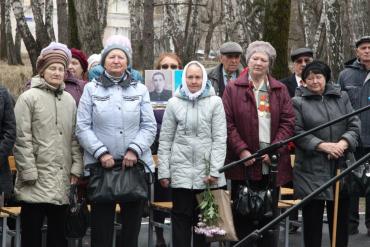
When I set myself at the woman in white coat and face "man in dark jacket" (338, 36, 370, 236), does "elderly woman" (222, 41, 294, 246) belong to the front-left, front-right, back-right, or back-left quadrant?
front-right

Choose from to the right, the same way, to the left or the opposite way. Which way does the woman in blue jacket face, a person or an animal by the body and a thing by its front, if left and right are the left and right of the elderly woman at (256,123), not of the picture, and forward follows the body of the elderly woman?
the same way

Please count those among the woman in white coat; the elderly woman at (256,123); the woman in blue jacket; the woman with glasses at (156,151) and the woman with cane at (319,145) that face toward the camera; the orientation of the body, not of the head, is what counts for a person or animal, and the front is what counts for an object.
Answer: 5

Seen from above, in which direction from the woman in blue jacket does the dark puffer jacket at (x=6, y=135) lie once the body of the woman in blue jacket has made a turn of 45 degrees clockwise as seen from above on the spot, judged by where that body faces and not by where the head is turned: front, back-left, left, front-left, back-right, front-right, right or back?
front-right

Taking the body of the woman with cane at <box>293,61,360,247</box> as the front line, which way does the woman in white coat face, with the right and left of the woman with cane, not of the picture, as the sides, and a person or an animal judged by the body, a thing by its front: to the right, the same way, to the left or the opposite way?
the same way

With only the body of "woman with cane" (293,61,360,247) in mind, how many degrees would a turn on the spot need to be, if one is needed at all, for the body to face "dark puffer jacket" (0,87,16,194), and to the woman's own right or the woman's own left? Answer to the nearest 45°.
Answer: approximately 45° to the woman's own right

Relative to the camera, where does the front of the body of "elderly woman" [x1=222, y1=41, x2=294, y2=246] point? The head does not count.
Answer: toward the camera

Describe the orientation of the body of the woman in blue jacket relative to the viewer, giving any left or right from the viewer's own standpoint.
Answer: facing the viewer

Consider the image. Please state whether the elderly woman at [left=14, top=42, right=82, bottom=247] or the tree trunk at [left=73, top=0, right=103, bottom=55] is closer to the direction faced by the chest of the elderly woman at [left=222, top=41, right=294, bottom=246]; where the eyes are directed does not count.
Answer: the elderly woman

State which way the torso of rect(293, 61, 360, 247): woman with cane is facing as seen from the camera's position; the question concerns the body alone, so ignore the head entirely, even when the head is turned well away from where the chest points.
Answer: toward the camera

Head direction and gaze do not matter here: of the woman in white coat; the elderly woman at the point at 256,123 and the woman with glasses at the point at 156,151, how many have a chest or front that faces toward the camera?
3

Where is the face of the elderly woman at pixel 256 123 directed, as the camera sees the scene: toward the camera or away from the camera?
toward the camera

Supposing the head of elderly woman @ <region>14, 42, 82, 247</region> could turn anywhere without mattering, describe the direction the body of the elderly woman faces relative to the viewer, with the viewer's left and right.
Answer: facing the viewer and to the right of the viewer

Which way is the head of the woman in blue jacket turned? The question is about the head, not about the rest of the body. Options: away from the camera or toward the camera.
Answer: toward the camera

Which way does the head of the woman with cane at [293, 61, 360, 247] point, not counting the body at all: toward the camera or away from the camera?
toward the camera
